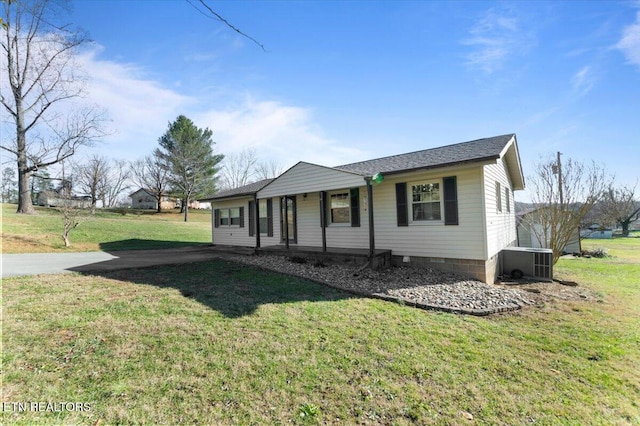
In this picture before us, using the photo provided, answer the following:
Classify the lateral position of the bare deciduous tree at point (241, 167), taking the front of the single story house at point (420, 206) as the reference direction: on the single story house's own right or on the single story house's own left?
on the single story house's own right

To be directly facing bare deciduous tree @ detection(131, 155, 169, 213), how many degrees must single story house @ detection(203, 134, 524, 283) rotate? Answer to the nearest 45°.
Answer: approximately 90° to its right

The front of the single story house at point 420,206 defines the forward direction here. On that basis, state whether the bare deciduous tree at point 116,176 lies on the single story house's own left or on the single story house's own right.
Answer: on the single story house's own right

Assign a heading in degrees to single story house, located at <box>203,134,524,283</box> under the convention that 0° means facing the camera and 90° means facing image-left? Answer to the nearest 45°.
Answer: approximately 45°

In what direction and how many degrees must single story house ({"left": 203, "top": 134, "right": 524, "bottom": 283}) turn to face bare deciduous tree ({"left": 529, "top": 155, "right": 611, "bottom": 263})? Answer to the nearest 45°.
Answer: approximately 90° to its left

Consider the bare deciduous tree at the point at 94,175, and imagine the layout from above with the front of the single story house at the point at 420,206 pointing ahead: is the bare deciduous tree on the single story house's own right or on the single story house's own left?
on the single story house's own right

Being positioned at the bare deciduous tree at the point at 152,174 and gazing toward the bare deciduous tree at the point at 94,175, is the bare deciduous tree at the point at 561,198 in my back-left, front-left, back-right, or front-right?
back-left
